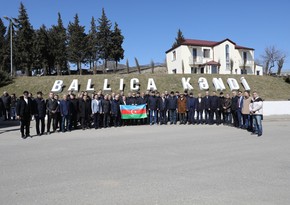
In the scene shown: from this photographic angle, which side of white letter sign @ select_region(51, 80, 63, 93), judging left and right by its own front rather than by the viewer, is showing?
front

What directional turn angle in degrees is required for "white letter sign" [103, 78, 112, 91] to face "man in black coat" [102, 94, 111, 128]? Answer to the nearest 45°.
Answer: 0° — it already faces them

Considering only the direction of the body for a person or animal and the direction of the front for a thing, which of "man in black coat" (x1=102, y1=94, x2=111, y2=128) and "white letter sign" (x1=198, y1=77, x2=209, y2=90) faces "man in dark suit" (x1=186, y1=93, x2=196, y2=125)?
the white letter sign

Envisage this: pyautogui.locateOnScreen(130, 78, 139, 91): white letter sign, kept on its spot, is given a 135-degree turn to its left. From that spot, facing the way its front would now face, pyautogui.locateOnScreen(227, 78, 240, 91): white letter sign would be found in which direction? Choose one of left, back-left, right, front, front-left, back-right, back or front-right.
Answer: front-right

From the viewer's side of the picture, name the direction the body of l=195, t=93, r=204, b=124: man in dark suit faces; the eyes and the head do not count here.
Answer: toward the camera

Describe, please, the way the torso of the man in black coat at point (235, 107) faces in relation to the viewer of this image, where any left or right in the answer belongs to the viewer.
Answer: facing the viewer and to the left of the viewer

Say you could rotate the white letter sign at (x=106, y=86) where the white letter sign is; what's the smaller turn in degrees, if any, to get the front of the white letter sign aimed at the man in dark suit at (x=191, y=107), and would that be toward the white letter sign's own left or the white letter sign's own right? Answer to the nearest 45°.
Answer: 0° — it already faces them

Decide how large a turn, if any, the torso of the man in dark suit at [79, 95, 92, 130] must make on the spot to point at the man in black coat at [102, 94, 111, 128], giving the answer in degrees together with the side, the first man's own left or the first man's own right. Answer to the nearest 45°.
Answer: approximately 90° to the first man's own left

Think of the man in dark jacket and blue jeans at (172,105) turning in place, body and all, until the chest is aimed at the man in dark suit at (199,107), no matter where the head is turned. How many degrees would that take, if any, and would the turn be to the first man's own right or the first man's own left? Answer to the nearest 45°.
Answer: approximately 90° to the first man's own left

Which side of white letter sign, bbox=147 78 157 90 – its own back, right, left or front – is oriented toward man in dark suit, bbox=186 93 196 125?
front

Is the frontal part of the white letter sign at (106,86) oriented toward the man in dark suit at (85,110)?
yes

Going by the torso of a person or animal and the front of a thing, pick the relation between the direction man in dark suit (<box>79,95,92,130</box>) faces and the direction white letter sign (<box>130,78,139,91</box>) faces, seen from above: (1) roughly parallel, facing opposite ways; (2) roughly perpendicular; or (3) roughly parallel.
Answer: roughly parallel

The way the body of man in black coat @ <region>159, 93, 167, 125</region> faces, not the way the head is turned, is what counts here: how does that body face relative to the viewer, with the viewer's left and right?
facing the viewer

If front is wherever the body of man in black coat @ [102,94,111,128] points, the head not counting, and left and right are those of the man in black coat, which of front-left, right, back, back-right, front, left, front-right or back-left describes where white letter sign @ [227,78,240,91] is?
back-left

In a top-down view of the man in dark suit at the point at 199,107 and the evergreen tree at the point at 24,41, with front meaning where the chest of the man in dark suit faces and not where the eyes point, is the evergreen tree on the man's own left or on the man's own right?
on the man's own right

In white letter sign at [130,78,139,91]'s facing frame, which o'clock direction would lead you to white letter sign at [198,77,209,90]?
white letter sign at [198,77,209,90] is roughly at 9 o'clock from white letter sign at [130,78,139,91].

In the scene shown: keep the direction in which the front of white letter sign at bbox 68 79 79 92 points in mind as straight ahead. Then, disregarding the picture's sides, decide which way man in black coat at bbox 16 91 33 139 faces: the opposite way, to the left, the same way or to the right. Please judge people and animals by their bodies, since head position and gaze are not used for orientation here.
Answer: the same way

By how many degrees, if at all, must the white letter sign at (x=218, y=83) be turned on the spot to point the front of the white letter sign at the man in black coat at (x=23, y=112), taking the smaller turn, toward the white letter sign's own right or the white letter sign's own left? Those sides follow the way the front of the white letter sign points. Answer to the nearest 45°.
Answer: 0° — it already faces them

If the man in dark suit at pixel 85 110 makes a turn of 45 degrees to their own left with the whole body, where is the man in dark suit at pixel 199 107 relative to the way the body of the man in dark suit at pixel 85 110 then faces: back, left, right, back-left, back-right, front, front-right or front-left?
front-left
